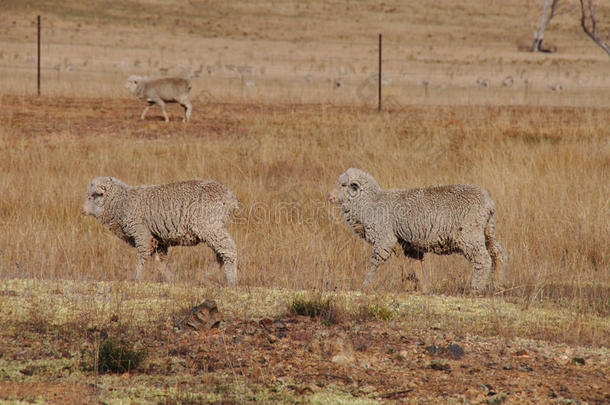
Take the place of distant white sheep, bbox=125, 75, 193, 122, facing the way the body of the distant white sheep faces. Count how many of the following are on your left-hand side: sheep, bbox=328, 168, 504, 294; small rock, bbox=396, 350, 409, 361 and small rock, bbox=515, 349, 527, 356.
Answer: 3

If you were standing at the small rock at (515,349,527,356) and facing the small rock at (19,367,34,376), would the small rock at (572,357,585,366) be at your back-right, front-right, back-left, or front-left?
back-left

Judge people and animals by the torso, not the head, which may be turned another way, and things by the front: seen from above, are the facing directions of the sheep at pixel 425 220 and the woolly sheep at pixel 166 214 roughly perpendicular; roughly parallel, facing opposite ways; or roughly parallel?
roughly parallel

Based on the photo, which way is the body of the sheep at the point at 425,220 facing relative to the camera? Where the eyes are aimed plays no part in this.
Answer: to the viewer's left

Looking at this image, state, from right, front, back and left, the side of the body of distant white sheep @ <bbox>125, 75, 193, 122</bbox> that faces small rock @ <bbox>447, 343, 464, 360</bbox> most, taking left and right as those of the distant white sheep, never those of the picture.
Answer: left

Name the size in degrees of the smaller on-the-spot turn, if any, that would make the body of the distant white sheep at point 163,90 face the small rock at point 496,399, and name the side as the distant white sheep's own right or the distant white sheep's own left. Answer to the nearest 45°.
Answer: approximately 90° to the distant white sheep's own left

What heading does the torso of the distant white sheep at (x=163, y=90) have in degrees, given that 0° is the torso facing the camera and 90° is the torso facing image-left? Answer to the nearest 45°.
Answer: approximately 90°

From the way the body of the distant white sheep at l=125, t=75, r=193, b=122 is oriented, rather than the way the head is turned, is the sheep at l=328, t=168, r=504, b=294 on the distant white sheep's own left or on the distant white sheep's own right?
on the distant white sheep's own left

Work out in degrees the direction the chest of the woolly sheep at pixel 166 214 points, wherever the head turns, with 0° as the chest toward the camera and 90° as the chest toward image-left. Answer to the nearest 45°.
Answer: approximately 90°

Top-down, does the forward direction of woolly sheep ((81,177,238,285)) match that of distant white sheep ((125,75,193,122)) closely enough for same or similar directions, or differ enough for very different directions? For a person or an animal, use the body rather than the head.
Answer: same or similar directions

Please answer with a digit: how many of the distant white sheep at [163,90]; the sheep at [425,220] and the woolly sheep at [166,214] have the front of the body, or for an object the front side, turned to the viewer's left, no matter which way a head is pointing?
3

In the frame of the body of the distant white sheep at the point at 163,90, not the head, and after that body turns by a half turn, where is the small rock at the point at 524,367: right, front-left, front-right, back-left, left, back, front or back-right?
right
